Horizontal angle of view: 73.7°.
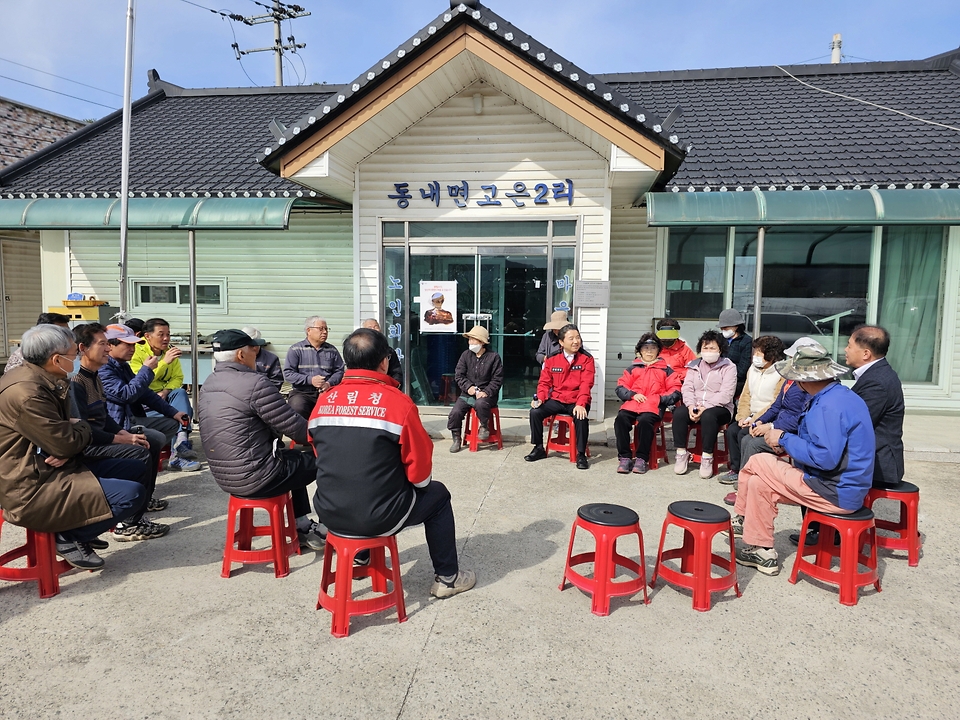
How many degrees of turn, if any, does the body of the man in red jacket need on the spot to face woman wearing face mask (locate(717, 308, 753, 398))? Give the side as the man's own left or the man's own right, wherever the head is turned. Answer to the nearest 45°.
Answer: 0° — they already face them

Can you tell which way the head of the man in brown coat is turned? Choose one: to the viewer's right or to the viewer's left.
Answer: to the viewer's right

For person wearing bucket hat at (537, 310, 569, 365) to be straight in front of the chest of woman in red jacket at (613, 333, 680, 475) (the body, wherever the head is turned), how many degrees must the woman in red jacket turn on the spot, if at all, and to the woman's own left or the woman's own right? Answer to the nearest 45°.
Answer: approximately 135° to the woman's own right

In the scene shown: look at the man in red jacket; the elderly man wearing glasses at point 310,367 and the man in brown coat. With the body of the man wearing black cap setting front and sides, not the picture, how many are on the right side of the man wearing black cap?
1

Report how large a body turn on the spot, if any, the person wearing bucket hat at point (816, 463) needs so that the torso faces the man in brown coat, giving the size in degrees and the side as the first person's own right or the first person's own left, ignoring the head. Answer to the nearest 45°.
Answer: approximately 45° to the first person's own left

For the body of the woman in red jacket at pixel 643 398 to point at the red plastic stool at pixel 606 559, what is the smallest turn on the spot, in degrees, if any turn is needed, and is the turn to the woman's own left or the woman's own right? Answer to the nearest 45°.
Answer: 0° — they already face it

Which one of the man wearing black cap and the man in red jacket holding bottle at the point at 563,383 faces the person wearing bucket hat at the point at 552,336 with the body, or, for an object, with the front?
the man wearing black cap

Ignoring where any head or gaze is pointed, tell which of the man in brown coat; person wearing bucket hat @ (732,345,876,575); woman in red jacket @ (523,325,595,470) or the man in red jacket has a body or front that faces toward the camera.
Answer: the woman in red jacket

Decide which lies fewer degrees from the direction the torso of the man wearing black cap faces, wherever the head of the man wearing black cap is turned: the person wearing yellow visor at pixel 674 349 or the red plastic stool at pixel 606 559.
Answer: the person wearing yellow visor

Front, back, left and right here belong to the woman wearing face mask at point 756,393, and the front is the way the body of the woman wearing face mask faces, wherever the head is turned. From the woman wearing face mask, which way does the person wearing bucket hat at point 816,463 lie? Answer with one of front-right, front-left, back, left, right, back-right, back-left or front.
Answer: front-left

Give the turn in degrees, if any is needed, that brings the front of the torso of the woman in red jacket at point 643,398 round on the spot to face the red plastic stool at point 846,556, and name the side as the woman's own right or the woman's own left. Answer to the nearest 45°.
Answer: approximately 45° to the woman's own left

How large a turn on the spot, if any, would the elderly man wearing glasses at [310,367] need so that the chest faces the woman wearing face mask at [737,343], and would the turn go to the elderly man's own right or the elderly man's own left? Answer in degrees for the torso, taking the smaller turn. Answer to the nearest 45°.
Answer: approximately 45° to the elderly man's own left

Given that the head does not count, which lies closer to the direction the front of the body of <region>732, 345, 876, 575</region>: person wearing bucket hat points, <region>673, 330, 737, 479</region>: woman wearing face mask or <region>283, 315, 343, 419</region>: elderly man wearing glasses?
the elderly man wearing glasses

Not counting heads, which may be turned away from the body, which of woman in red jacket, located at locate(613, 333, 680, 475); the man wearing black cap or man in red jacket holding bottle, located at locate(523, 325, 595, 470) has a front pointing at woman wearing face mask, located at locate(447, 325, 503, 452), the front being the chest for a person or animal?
the man wearing black cap

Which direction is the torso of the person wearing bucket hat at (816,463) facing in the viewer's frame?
to the viewer's left

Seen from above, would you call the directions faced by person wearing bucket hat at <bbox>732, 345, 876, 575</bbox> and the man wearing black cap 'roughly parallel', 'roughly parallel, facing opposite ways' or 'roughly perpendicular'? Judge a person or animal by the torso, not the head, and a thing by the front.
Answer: roughly perpendicular

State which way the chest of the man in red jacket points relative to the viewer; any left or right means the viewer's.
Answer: facing away from the viewer and to the right of the viewer
